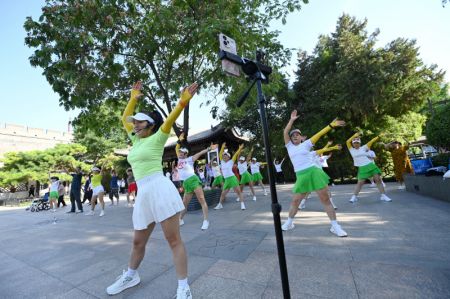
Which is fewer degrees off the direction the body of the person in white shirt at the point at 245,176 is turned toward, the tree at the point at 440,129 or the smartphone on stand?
the smartphone on stand

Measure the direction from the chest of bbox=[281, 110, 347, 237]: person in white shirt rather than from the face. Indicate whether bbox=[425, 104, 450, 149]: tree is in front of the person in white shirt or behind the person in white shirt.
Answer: behind

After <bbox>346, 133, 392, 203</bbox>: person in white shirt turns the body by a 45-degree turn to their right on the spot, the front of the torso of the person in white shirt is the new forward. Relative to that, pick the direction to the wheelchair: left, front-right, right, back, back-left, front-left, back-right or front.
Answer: front-right

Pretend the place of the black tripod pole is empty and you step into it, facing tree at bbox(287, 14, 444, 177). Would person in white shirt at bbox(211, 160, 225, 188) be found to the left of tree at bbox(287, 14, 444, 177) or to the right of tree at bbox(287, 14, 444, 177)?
left

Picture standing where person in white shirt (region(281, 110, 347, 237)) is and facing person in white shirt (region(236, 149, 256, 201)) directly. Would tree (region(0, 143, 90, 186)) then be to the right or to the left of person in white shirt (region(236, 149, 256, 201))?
left

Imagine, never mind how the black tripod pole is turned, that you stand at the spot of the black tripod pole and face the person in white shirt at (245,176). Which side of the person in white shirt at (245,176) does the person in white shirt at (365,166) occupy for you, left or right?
right

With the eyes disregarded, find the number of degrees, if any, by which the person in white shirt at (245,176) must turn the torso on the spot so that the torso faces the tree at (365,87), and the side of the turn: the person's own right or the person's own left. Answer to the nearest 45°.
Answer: approximately 180°

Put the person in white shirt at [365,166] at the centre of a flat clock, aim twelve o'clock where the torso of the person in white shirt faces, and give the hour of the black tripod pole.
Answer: The black tripod pole is roughly at 12 o'clock from the person in white shirt.

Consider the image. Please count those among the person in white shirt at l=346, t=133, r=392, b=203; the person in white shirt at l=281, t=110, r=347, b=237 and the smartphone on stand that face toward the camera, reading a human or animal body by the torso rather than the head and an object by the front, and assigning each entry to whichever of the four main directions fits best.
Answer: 2

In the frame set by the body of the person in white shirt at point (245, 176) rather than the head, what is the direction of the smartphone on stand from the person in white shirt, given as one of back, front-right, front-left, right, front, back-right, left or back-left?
front-left

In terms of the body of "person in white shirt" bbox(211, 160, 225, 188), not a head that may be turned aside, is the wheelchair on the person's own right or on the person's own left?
on the person's own right

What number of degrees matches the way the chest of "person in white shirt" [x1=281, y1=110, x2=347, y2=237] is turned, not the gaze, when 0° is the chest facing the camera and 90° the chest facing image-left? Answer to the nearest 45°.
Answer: approximately 0°

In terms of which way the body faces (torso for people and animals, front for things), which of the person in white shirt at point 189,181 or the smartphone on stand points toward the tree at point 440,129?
the smartphone on stand
